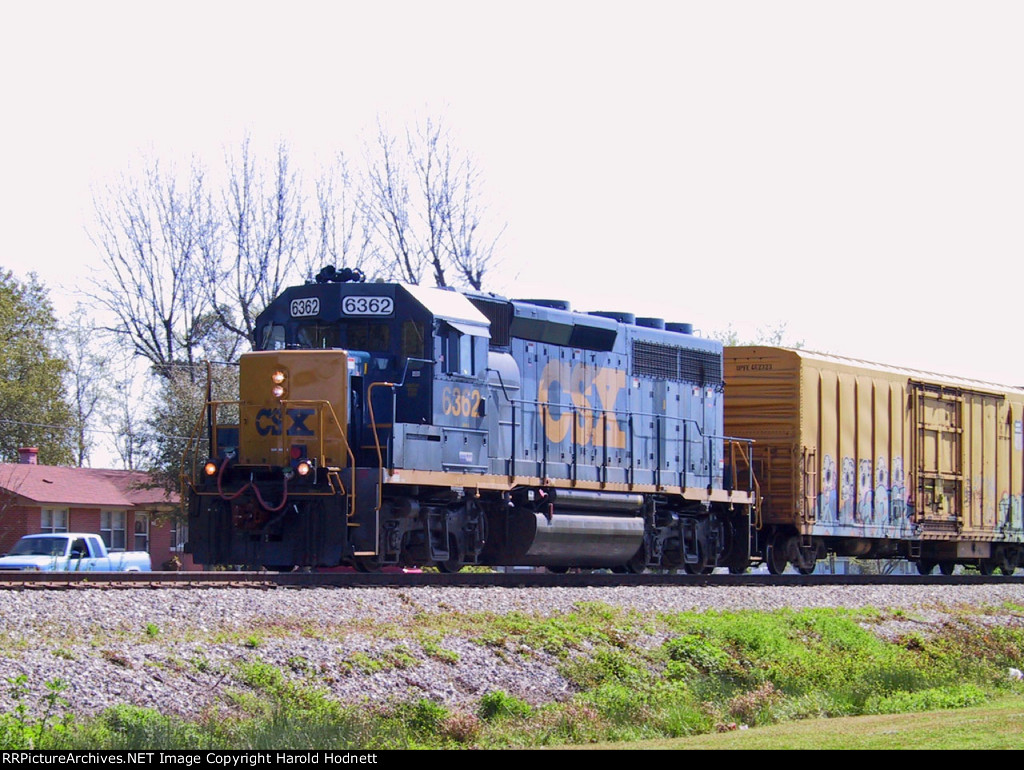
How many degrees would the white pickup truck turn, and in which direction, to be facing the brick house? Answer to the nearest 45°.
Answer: approximately 135° to its right

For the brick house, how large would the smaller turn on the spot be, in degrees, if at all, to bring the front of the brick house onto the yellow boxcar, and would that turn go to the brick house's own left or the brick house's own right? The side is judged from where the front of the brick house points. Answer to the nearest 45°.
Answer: approximately 45° to the brick house's own left

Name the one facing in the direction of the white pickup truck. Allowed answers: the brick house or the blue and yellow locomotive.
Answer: the brick house

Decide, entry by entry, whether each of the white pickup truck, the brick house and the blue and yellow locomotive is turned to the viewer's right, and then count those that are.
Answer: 0

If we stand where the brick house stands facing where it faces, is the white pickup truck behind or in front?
in front

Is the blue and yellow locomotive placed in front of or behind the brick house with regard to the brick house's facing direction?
in front

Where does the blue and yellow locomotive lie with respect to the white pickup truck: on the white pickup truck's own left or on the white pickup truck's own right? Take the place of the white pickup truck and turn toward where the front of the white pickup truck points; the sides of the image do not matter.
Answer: on the white pickup truck's own left

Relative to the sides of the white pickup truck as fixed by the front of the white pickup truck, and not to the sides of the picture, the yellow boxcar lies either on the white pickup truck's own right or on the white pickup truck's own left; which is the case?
on the white pickup truck's own left

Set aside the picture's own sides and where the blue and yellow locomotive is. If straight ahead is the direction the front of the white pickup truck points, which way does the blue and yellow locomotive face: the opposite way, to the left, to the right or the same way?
the same way

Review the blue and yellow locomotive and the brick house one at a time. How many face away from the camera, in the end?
0

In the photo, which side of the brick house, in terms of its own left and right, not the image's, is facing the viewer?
front

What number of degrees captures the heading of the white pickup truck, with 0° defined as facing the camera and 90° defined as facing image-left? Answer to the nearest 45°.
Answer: approximately 45°

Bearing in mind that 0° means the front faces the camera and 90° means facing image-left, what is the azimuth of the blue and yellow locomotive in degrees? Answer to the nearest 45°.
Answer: approximately 45°

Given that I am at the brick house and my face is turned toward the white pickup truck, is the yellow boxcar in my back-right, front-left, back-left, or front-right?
front-left

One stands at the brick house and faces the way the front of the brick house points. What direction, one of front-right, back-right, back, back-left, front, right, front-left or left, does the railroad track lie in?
front
